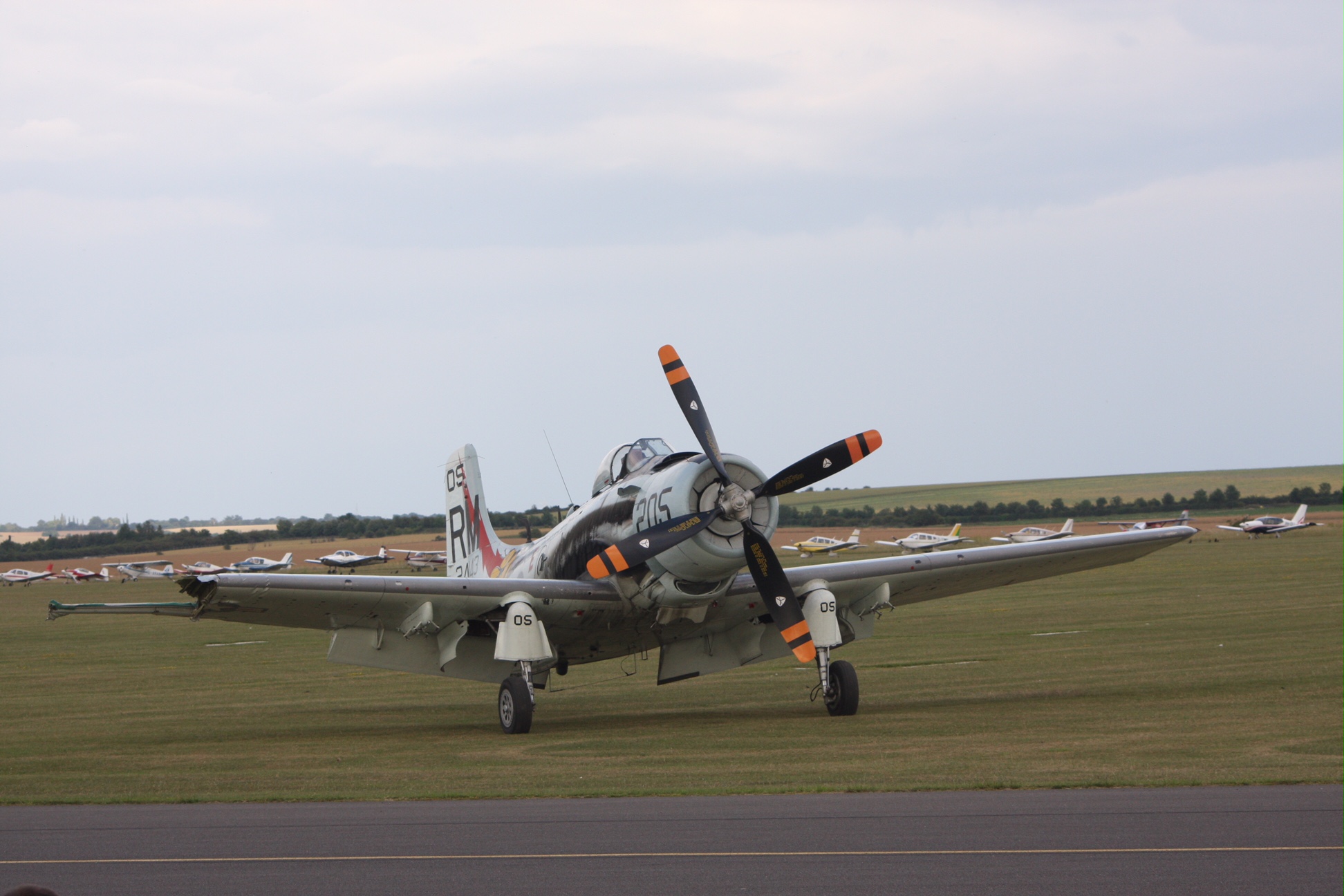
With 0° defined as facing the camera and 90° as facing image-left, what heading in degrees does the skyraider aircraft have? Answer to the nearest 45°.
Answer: approximately 315°
